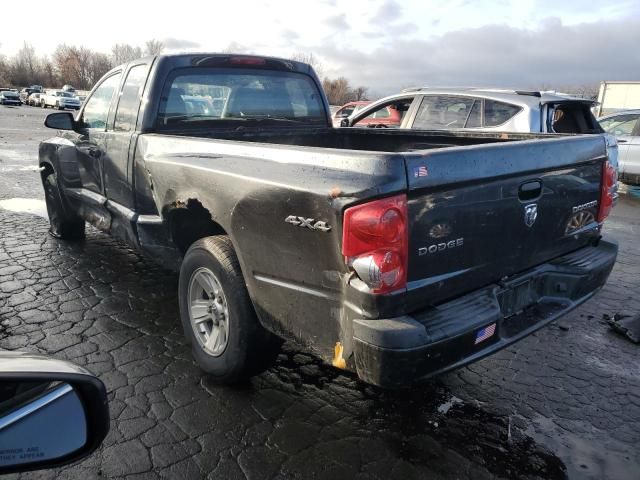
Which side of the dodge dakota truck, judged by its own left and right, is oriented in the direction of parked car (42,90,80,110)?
front

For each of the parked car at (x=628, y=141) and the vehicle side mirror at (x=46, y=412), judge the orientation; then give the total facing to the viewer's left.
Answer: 1

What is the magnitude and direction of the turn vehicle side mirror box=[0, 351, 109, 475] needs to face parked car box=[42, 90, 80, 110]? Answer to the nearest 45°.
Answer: approximately 180°

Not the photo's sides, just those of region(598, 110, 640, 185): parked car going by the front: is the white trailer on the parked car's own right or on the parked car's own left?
on the parked car's own right

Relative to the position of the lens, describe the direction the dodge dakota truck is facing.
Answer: facing away from the viewer and to the left of the viewer

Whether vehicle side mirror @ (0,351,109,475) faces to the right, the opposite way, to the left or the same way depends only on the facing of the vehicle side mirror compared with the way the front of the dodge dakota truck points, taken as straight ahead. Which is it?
the opposite way

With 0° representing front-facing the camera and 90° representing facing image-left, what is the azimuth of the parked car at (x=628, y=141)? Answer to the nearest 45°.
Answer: approximately 90°

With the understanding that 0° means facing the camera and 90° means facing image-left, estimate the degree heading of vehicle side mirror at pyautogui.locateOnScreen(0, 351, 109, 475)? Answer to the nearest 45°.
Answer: approximately 0°

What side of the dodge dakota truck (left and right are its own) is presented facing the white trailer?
right
